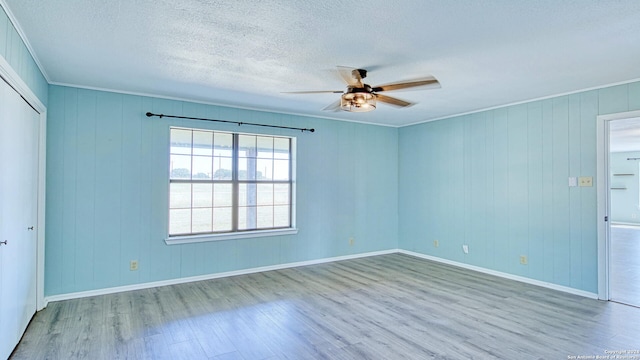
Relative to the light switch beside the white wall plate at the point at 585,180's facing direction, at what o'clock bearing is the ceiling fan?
The ceiling fan is roughly at 1 o'clock from the light switch beside the white wall plate.

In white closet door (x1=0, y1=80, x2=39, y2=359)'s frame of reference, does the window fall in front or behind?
in front

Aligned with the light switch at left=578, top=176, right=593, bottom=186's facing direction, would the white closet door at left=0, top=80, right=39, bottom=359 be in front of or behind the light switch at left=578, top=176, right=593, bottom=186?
in front

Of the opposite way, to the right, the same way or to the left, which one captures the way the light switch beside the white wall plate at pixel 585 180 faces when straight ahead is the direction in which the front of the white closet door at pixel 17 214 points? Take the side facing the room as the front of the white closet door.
the opposite way

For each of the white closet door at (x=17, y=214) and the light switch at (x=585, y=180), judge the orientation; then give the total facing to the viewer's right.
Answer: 1

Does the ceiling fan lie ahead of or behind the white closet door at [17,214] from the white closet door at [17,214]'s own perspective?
ahead

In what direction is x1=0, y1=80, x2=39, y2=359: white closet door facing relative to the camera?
to the viewer's right
